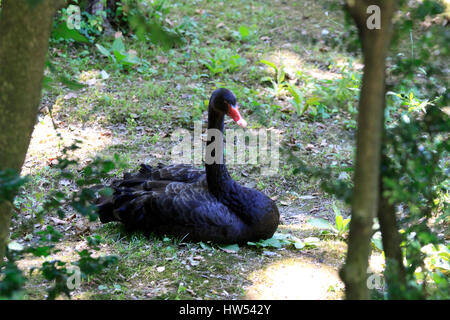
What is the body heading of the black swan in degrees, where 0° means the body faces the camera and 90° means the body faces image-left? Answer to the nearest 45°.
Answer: approximately 270°

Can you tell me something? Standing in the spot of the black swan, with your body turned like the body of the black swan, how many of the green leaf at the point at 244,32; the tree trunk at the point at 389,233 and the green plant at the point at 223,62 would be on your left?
2

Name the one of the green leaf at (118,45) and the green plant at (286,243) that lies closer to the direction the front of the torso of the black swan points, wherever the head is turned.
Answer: the green plant

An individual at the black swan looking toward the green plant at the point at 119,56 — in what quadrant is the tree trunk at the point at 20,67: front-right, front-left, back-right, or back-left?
back-left

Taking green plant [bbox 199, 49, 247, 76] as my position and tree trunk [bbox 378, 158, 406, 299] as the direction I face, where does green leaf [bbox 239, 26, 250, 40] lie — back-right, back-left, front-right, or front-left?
back-left

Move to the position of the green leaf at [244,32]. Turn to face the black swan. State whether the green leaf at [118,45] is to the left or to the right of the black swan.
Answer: right

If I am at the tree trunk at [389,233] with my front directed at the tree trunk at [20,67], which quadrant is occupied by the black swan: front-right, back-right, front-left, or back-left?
front-right

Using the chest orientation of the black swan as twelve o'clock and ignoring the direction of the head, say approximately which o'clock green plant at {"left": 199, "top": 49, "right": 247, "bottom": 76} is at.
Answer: The green plant is roughly at 9 o'clock from the black swan.

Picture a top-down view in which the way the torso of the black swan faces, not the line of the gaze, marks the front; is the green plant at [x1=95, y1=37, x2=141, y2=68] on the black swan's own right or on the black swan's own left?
on the black swan's own left

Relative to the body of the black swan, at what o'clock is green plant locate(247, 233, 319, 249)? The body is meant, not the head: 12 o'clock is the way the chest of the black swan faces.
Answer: The green plant is roughly at 12 o'clock from the black swan.

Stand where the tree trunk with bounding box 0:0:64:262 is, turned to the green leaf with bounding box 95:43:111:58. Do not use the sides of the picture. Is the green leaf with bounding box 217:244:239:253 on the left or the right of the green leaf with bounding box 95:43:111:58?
right

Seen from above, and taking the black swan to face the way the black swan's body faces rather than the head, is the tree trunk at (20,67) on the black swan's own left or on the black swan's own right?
on the black swan's own right

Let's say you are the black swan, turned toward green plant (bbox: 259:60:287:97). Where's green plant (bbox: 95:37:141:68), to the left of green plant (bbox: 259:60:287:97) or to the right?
left

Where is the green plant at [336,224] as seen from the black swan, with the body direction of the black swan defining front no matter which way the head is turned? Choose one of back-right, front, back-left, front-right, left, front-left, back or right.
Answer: front
